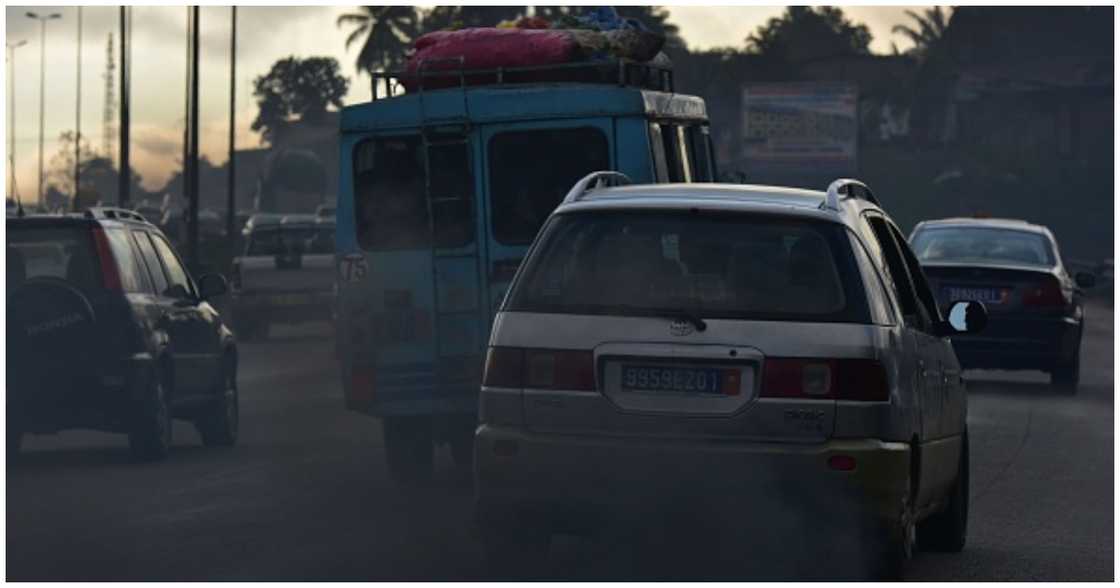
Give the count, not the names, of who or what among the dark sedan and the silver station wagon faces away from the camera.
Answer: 2

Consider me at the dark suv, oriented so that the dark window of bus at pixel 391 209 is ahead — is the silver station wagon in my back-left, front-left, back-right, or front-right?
front-right

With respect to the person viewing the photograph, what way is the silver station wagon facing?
facing away from the viewer

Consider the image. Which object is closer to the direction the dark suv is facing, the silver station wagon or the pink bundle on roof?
the pink bundle on roof

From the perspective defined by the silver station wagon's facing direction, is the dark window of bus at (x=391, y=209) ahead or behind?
ahead

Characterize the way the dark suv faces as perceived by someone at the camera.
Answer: facing away from the viewer and to the right of the viewer

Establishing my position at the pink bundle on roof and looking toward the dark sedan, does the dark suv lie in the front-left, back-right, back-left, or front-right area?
back-left

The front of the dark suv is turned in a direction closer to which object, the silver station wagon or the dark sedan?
the dark sedan

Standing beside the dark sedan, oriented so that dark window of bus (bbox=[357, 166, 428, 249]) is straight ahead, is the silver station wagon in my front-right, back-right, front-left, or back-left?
front-left

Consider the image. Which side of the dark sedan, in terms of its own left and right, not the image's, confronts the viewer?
back

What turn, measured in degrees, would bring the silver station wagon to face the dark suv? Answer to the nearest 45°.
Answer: approximately 45° to its left
